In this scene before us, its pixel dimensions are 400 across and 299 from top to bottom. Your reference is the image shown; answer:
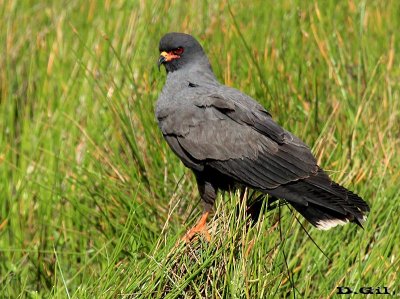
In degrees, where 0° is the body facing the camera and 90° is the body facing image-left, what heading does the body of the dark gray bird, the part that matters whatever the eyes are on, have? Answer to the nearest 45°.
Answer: approximately 90°
